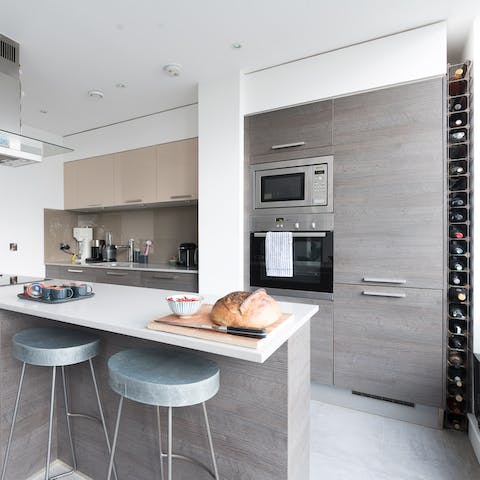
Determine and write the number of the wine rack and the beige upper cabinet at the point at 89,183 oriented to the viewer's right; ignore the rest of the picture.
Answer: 0

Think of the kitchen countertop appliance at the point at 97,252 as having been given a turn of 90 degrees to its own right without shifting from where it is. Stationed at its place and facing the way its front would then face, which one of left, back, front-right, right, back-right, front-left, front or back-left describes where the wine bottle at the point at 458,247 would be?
back

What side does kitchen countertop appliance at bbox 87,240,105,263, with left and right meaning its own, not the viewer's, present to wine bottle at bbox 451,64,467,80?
left

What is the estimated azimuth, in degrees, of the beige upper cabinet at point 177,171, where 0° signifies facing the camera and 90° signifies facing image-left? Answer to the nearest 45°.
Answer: approximately 45°

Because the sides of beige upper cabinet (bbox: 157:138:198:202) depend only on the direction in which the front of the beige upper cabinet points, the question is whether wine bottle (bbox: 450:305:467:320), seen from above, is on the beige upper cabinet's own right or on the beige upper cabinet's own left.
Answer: on the beige upper cabinet's own left

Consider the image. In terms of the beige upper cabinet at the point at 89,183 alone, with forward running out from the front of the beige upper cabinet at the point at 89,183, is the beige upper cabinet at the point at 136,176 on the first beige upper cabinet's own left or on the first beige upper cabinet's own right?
on the first beige upper cabinet's own left

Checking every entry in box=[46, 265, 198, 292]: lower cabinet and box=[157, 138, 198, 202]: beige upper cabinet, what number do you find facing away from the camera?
0

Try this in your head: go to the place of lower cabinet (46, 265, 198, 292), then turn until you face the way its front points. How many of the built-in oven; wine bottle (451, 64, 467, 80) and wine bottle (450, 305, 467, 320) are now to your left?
3

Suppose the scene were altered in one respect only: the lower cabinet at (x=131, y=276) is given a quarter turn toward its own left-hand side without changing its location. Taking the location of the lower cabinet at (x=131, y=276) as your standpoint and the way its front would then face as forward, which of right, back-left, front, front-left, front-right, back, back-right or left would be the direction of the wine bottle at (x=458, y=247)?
front

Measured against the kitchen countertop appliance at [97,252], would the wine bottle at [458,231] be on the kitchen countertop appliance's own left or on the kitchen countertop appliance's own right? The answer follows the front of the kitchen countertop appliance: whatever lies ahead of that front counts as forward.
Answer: on the kitchen countertop appliance's own left

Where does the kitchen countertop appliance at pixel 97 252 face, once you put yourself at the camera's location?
facing the viewer and to the left of the viewer

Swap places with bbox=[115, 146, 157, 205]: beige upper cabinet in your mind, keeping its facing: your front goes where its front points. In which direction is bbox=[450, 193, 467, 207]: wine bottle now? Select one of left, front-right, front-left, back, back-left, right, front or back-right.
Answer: left

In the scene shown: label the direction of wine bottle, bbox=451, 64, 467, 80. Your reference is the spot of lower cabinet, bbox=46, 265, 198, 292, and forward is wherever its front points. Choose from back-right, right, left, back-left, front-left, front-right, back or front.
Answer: left

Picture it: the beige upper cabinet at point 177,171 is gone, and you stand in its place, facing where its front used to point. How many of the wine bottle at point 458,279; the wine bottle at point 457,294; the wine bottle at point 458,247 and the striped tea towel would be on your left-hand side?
4

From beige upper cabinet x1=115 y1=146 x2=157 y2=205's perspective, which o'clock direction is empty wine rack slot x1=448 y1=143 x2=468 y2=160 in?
The empty wine rack slot is roughly at 9 o'clock from the beige upper cabinet.

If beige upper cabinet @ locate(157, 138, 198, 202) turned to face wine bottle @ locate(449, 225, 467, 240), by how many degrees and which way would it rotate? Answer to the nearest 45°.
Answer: approximately 90° to its left
